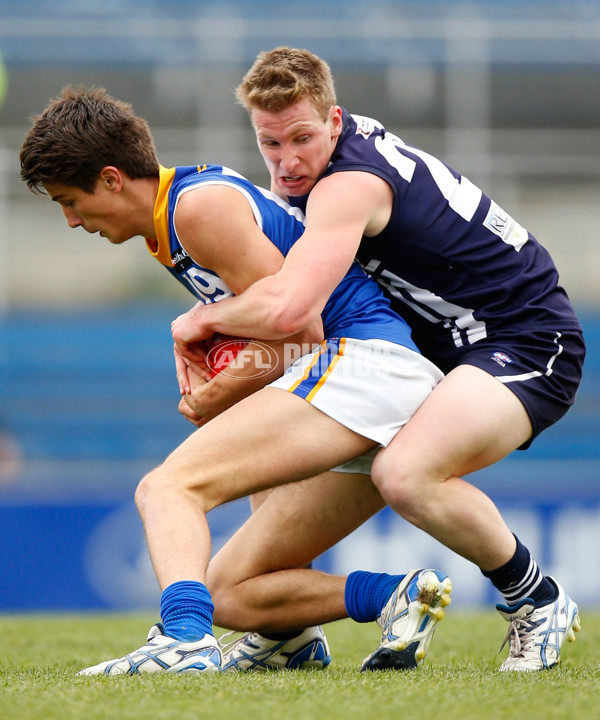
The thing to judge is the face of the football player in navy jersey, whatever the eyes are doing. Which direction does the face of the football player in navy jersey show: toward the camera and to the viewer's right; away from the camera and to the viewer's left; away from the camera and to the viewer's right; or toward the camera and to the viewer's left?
toward the camera and to the viewer's left

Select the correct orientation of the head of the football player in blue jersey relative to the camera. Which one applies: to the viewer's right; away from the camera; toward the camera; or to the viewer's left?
to the viewer's left

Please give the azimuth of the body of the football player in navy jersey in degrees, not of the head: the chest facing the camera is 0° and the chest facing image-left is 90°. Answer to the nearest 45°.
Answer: approximately 90°

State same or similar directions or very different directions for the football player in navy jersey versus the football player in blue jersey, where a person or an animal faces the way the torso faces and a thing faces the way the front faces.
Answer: same or similar directions

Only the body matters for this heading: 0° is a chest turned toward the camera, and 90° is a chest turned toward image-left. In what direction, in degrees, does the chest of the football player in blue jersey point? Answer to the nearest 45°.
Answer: approximately 90°
